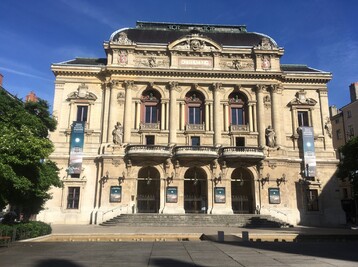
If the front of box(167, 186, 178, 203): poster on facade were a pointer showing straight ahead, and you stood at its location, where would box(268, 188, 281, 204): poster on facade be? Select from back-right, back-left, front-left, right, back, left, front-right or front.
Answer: left

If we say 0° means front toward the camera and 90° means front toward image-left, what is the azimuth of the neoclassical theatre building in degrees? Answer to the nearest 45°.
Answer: approximately 0°

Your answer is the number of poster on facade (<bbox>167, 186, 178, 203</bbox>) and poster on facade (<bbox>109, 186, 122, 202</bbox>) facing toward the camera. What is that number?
2

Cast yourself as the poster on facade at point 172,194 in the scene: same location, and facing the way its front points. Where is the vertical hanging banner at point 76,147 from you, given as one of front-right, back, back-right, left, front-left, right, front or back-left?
right

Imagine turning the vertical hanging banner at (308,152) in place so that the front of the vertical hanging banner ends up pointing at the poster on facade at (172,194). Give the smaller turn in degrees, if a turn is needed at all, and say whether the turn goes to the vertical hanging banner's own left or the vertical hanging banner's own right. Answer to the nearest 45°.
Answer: approximately 45° to the vertical hanging banner's own right

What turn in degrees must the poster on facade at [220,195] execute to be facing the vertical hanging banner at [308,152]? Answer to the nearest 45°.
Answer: approximately 90° to its left

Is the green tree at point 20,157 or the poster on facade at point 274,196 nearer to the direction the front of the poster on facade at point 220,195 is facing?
the green tree

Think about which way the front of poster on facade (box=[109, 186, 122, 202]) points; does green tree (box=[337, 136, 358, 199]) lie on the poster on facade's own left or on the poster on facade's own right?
on the poster on facade's own left

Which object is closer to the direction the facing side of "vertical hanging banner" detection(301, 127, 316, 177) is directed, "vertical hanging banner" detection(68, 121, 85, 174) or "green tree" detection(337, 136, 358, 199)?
the green tree
